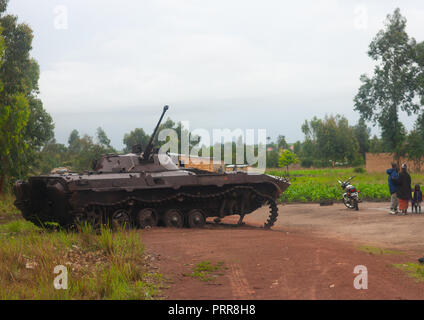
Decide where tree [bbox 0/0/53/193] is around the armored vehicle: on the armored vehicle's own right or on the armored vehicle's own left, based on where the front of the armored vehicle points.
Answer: on the armored vehicle's own left

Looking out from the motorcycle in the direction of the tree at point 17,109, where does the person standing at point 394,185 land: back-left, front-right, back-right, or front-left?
back-left

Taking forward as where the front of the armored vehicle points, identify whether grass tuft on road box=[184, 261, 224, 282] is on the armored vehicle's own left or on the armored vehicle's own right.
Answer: on the armored vehicle's own right

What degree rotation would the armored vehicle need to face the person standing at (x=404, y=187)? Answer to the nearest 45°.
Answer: approximately 45° to its right

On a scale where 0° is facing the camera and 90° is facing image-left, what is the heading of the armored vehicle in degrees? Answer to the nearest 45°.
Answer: approximately 225°

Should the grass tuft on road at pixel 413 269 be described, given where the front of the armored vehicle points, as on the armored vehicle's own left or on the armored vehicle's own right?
on the armored vehicle's own right

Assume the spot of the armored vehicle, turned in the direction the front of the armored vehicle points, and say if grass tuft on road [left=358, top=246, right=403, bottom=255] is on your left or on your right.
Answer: on your right
